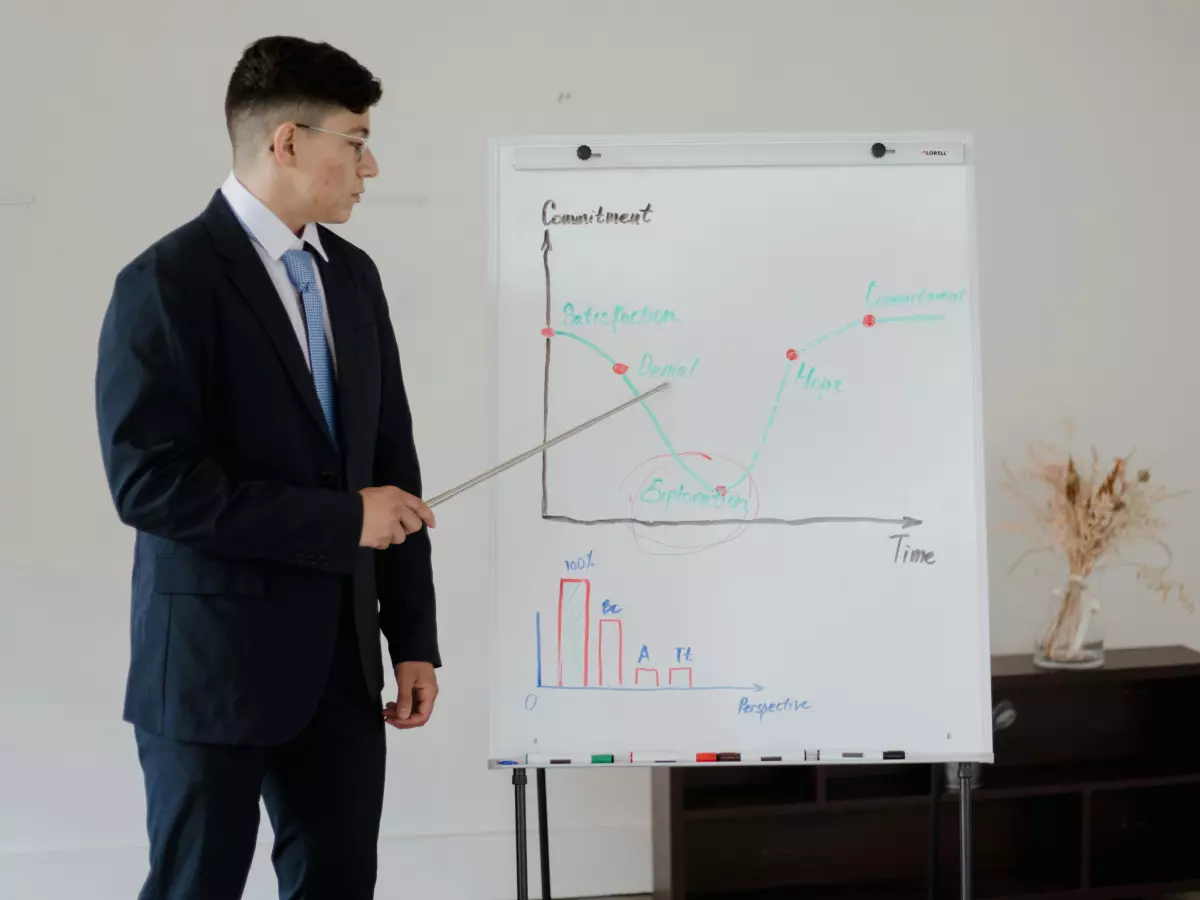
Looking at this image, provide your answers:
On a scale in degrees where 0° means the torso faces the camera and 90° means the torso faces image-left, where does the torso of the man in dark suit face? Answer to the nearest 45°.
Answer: approximately 315°

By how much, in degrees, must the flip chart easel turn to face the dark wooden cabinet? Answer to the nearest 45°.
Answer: approximately 135° to its left

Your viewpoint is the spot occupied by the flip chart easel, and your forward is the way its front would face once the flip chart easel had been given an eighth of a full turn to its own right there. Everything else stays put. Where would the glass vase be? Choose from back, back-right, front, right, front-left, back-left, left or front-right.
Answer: back

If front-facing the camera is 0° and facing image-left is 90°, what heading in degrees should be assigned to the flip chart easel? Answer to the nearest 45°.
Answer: approximately 0°

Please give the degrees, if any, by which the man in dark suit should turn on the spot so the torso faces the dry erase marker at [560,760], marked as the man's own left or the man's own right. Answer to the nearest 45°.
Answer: approximately 90° to the man's own left

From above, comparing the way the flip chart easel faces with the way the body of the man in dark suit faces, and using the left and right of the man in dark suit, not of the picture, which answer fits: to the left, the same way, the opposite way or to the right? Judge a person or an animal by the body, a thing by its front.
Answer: to the right
